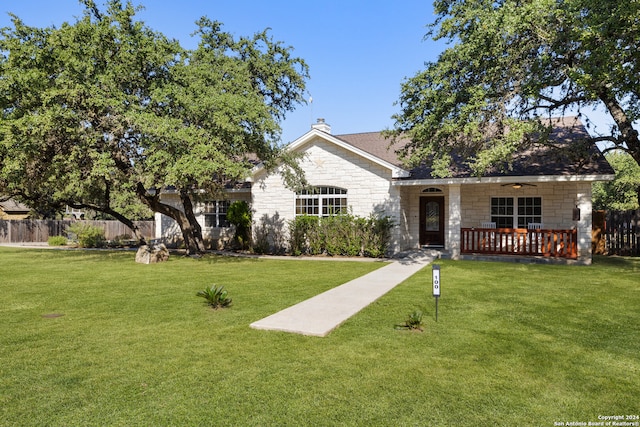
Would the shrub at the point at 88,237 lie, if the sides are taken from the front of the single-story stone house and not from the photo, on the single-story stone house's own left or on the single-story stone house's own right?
on the single-story stone house's own right

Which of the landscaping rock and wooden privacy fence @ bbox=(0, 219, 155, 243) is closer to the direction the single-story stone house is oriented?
the landscaping rock

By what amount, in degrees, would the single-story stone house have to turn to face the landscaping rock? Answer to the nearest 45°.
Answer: approximately 90° to its right

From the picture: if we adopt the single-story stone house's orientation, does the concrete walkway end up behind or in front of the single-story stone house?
in front

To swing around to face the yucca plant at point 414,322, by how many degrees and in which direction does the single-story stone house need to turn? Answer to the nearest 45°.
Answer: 0° — it already faces it

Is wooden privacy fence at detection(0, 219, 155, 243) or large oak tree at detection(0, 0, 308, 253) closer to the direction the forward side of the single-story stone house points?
the large oak tree

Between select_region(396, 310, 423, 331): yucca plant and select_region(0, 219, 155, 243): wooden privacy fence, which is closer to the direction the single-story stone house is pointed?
the yucca plant

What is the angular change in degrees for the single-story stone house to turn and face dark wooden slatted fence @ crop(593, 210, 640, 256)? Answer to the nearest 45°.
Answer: approximately 90° to its left

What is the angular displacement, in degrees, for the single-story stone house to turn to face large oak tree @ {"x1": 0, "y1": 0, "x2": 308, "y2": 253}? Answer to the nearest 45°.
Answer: approximately 45° to its right

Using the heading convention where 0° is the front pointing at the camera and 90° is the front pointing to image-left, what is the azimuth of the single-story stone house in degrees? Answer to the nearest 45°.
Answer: approximately 0°
